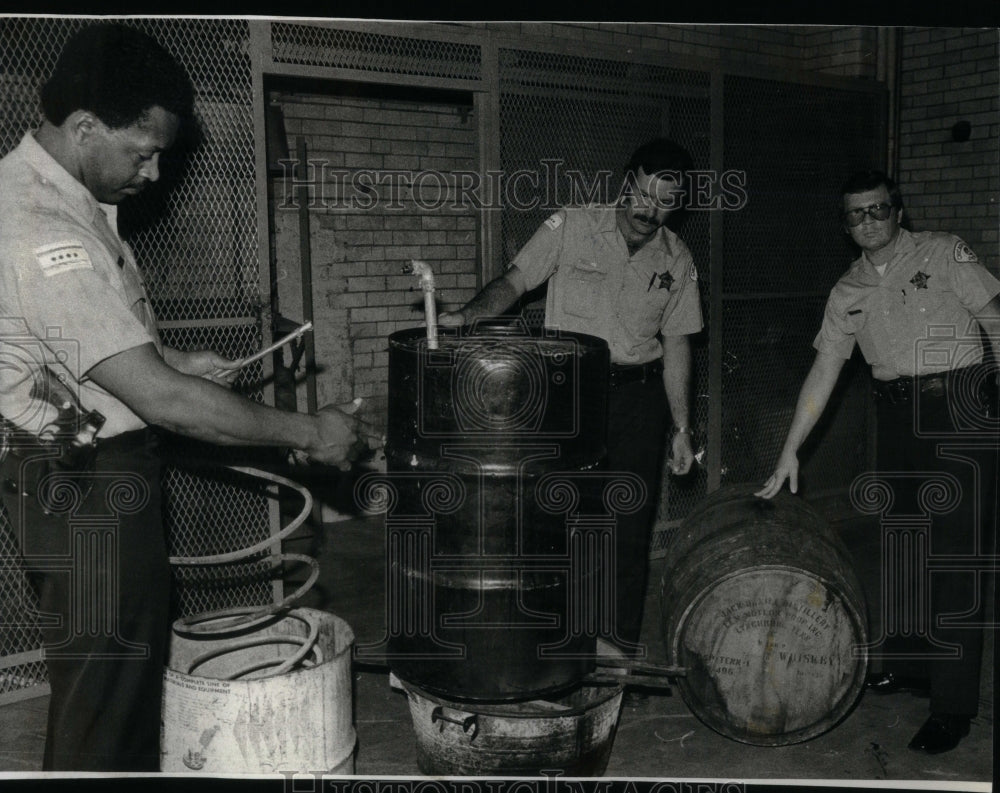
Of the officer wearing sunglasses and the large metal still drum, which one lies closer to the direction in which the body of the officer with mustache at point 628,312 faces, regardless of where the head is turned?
the large metal still drum

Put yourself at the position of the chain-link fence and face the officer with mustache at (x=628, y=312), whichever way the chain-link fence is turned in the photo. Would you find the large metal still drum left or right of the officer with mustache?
right

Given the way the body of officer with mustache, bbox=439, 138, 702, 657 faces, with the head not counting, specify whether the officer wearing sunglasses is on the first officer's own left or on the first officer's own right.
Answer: on the first officer's own left

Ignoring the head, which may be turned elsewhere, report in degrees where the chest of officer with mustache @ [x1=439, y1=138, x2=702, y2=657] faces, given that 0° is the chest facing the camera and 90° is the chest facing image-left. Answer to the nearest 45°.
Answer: approximately 0°
